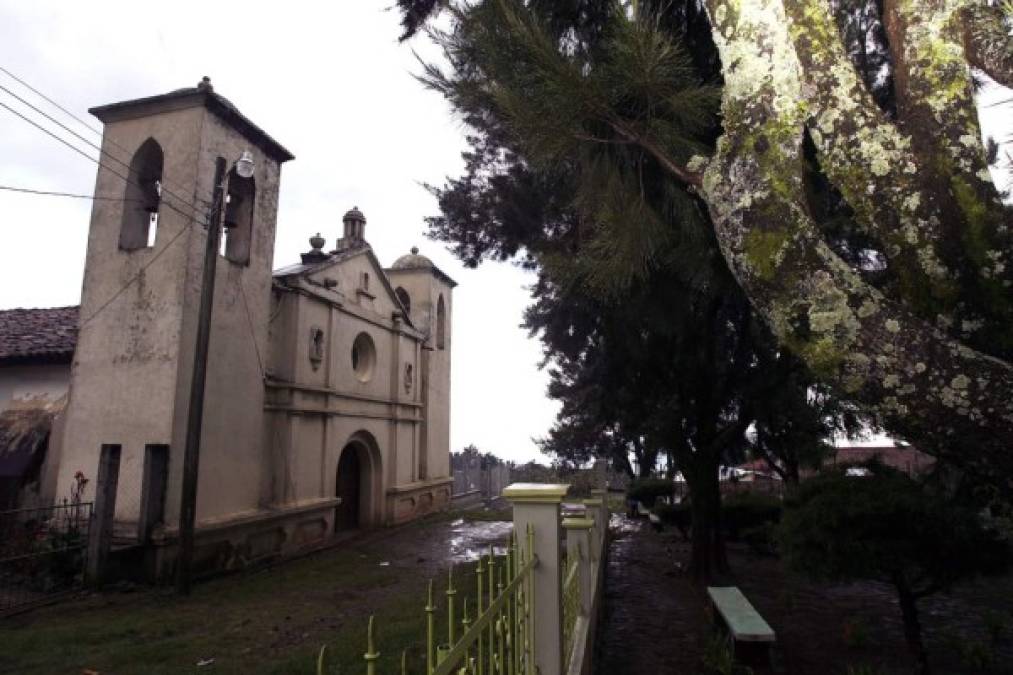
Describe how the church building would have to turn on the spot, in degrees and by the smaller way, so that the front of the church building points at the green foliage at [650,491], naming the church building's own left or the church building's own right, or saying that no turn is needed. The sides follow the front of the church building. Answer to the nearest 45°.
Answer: approximately 90° to the church building's own left

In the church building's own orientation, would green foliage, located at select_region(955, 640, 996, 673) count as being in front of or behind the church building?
in front

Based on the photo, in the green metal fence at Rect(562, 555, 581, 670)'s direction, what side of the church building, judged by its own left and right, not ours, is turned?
front

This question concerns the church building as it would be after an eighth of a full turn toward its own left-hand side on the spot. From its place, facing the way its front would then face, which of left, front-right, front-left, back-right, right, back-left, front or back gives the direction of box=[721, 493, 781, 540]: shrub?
front

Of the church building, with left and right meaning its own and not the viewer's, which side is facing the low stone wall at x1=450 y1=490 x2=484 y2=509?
left

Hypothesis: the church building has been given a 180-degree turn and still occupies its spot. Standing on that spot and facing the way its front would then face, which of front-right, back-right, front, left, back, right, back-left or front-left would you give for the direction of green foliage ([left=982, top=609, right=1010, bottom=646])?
back

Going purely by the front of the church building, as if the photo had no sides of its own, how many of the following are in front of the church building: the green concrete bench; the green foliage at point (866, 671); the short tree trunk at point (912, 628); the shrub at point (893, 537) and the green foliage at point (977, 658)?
5

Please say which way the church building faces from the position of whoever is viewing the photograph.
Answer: facing the viewer and to the right of the viewer

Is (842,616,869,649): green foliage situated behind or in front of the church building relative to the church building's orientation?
in front

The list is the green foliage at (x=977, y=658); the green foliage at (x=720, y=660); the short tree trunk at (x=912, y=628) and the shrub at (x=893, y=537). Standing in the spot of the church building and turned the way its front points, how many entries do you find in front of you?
4

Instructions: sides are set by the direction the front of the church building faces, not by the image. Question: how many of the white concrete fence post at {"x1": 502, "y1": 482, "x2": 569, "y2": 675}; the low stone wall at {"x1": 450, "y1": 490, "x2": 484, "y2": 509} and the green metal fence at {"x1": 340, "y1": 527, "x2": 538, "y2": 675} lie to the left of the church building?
1

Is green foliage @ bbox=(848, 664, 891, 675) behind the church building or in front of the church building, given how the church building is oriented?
in front

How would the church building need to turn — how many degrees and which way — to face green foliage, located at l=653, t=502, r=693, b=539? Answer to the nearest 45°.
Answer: approximately 45° to its left

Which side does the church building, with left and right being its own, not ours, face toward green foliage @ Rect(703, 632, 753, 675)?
front

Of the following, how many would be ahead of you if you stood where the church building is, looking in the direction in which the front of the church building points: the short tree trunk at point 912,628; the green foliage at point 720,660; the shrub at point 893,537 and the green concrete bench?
4
